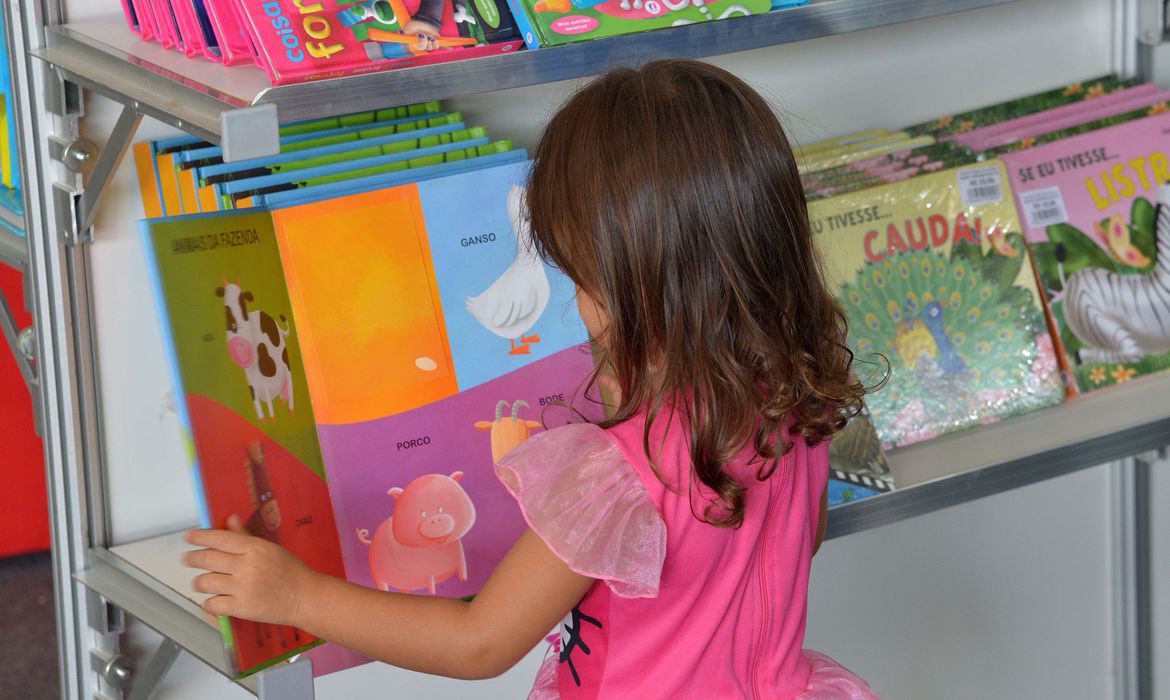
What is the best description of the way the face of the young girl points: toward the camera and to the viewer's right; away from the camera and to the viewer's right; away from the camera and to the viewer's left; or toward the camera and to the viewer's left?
away from the camera and to the viewer's left

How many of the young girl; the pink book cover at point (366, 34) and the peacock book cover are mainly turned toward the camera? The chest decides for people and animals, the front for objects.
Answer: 2

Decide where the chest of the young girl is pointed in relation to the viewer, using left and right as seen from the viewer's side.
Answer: facing away from the viewer and to the left of the viewer

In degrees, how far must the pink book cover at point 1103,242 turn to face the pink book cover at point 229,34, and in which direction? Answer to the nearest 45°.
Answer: approximately 45° to its right
